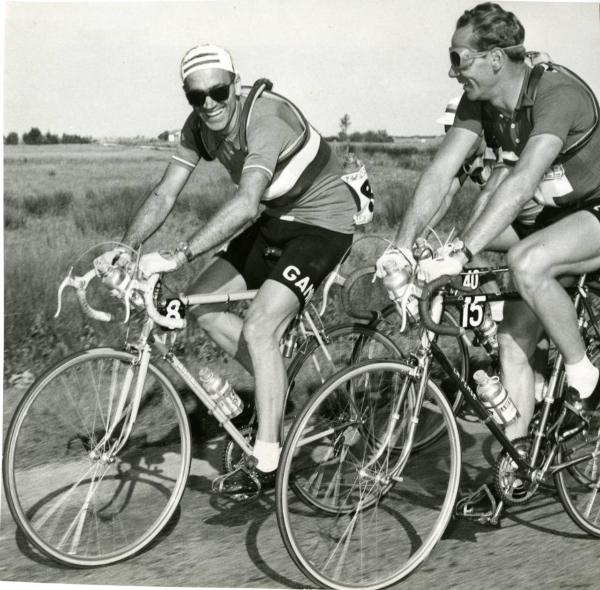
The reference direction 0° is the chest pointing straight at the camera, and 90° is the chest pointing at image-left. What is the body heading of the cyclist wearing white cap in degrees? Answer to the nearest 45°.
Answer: approximately 45°

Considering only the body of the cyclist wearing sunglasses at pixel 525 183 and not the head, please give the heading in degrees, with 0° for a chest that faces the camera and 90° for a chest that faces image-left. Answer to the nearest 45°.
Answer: approximately 45°

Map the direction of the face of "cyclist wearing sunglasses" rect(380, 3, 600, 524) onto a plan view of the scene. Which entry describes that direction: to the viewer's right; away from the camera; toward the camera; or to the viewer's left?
to the viewer's left

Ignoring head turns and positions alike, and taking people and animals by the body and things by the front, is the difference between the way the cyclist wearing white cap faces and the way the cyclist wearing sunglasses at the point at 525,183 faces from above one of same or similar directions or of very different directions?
same or similar directions

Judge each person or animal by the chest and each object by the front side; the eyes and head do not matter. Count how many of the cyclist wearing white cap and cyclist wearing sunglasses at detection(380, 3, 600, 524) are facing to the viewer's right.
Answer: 0
